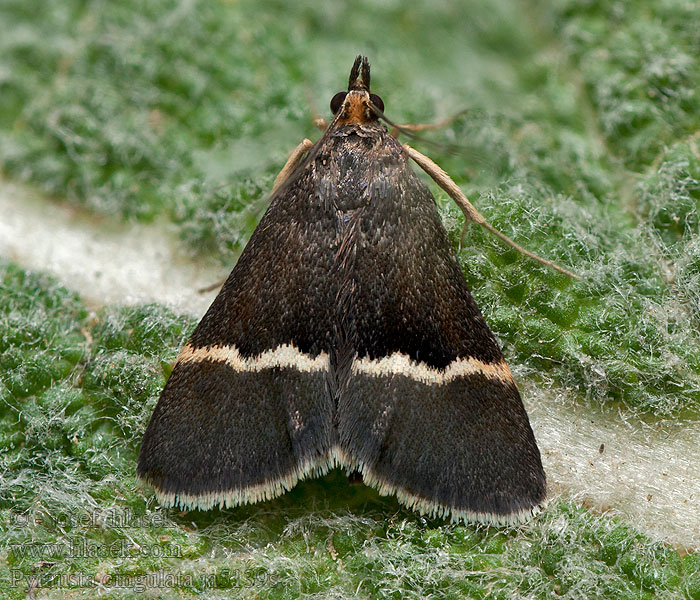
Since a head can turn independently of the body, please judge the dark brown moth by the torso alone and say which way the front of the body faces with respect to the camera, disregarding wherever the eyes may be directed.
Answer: away from the camera
